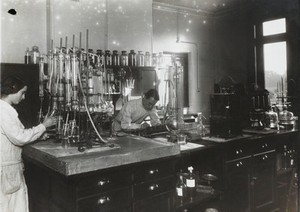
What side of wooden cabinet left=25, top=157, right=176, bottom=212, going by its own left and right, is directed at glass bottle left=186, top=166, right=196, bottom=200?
left

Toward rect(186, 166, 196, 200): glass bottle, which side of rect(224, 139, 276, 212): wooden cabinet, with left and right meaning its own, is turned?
right

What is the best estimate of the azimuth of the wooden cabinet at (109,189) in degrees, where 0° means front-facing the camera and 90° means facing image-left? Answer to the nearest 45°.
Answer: approximately 315°

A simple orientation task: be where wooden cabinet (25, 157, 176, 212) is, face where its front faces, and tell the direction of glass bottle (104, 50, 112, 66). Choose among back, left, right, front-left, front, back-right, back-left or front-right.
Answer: back-left

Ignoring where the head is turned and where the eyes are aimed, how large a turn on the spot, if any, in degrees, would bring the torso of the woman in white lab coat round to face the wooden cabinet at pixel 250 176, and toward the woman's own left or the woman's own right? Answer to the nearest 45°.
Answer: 0° — they already face it

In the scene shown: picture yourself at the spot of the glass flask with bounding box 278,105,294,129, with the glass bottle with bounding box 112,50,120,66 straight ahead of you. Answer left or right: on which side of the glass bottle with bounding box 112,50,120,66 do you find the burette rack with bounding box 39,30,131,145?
left

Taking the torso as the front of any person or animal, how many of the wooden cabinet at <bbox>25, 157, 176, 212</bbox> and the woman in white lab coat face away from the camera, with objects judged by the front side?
0

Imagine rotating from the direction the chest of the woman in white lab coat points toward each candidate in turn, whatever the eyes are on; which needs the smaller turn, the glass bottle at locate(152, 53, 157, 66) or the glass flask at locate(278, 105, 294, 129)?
the glass flask

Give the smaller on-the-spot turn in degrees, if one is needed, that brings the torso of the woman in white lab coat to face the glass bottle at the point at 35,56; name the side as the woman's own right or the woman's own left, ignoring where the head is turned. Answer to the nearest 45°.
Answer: approximately 90° to the woman's own left

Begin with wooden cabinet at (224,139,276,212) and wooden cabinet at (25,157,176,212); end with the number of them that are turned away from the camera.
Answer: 0

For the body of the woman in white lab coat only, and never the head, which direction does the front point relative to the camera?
to the viewer's right

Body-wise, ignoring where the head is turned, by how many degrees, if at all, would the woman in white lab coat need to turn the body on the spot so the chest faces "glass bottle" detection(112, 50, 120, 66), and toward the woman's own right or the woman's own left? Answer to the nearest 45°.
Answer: approximately 45° to the woman's own left

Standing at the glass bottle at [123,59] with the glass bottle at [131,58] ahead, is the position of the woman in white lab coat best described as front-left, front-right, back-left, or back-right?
back-right

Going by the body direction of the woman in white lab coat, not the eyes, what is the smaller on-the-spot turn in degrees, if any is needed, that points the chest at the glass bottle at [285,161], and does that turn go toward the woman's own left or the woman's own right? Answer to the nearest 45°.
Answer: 0° — they already face it

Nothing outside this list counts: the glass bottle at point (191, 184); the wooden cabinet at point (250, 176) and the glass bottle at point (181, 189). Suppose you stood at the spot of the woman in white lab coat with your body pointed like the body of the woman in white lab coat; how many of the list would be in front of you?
3

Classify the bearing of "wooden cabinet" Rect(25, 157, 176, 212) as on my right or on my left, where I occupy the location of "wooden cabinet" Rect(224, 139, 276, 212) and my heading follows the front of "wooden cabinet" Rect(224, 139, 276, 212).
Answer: on my right
